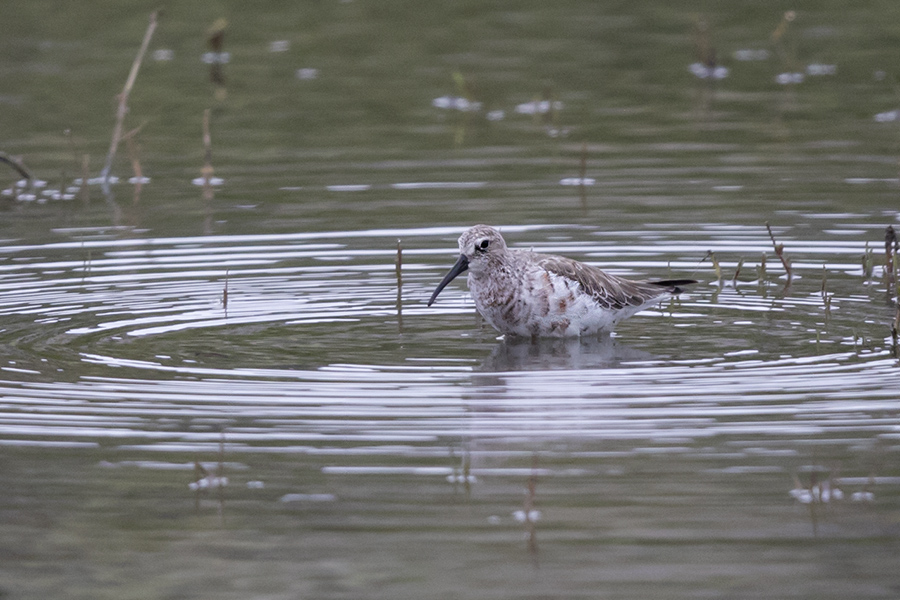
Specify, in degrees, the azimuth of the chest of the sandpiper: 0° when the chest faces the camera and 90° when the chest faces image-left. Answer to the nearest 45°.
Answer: approximately 90°

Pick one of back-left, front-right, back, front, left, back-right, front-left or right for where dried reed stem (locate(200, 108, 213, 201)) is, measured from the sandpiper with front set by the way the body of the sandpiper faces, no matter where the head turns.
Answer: front-right
